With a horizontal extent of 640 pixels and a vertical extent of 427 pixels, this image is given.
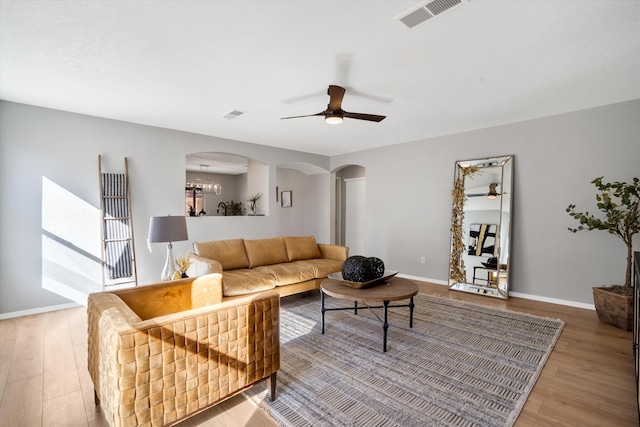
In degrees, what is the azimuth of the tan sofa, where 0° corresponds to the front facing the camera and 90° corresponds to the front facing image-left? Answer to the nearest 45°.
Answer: approximately 315°

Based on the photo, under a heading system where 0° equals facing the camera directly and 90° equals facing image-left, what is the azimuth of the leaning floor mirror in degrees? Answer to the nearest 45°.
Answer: approximately 45°

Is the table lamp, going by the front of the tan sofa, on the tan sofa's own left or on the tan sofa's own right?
on the tan sofa's own right

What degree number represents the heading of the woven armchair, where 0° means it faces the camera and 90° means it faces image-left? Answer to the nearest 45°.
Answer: approximately 225°

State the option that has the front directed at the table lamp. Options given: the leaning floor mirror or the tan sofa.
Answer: the leaning floor mirror

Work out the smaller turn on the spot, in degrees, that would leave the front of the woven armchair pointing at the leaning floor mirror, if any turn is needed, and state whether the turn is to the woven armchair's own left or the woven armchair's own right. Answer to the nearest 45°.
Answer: approximately 45° to the woven armchair's own right
